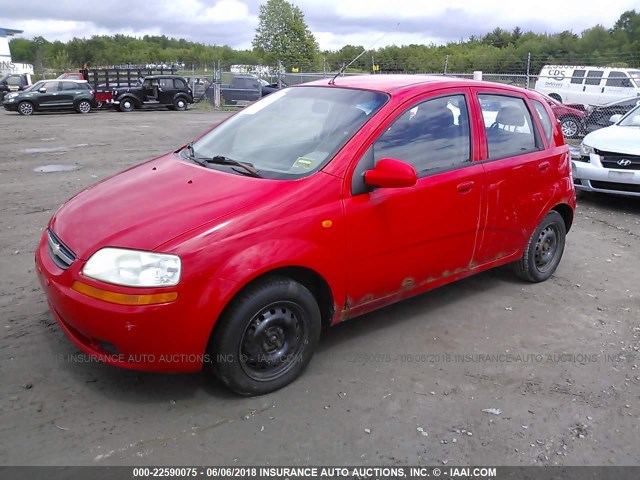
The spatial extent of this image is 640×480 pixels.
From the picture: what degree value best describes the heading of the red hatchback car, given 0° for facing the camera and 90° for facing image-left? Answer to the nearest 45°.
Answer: approximately 45°

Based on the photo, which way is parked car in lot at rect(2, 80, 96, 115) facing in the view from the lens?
facing to the left of the viewer

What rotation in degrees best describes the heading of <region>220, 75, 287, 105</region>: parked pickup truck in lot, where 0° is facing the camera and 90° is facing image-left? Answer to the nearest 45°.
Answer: approximately 270°

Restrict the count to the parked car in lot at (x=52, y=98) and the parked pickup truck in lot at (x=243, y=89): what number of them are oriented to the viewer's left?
1

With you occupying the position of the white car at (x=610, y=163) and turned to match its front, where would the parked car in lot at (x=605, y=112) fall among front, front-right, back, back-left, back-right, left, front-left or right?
back-right

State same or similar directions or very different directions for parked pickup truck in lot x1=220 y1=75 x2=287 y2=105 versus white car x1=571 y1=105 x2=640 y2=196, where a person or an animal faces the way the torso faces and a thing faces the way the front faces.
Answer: very different directions

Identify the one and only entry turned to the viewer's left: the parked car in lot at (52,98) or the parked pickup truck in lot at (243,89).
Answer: the parked car in lot at (52,98)

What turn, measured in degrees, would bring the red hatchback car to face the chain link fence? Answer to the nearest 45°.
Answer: approximately 135° to its right

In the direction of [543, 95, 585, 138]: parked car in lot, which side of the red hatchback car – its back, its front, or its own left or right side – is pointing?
back
